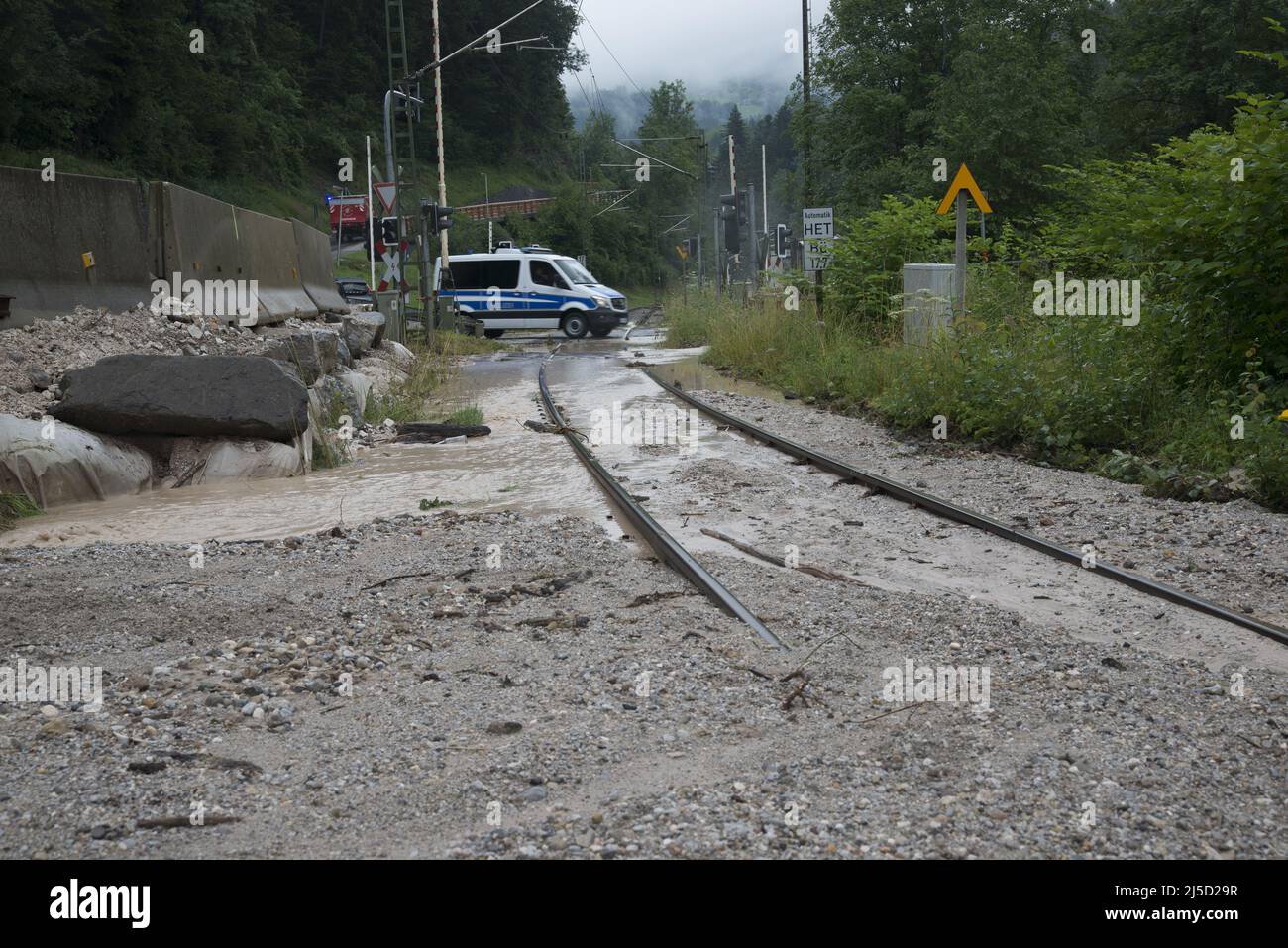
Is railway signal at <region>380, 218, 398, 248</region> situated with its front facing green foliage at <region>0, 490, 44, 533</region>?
yes

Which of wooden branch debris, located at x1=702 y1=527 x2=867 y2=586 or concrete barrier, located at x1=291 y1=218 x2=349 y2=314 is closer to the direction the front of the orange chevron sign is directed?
the wooden branch debris

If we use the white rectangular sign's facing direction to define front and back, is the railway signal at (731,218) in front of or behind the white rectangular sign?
behind

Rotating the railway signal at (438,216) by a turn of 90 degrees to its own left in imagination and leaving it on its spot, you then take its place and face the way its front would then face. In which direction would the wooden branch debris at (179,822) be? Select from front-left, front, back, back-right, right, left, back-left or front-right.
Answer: back

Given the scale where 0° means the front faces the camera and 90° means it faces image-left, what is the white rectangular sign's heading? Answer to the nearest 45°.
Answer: approximately 0°

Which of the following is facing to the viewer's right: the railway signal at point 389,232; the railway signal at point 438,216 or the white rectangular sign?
the railway signal at point 438,216

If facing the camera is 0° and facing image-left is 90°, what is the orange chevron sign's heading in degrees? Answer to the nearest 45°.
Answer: approximately 0°

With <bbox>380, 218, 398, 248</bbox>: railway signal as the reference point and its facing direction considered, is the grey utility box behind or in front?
in front

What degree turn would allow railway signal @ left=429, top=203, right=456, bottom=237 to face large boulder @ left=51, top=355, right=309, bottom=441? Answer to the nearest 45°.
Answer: approximately 90° to its right

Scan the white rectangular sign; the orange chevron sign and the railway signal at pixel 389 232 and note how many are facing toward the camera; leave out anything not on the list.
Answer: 3

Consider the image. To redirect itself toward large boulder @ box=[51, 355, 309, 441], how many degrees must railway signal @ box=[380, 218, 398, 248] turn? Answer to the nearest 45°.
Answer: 0° — it already faces it

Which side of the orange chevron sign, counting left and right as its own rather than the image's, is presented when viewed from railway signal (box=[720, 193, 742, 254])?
back
